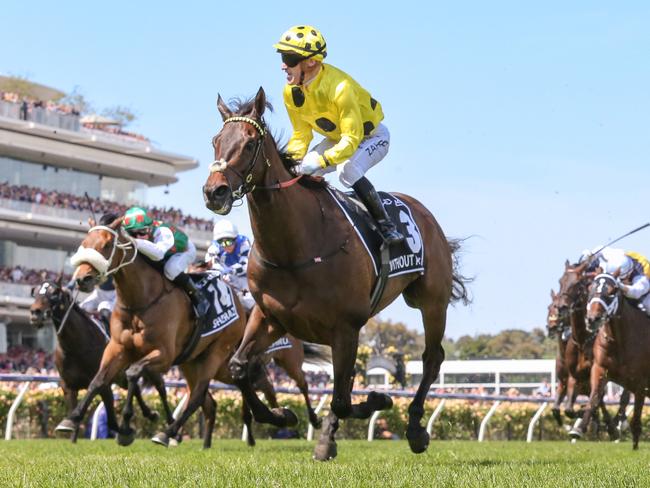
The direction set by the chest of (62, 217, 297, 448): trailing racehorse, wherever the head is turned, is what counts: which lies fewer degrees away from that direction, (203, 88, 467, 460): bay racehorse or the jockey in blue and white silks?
the bay racehorse

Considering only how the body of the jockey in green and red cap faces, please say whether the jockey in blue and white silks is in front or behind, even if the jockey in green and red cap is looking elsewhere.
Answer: behind

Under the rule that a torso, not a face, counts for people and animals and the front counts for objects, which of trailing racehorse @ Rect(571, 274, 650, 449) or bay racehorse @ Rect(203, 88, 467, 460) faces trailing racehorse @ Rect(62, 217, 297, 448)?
trailing racehorse @ Rect(571, 274, 650, 449)

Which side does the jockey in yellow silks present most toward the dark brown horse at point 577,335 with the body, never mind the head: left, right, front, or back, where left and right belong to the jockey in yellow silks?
back

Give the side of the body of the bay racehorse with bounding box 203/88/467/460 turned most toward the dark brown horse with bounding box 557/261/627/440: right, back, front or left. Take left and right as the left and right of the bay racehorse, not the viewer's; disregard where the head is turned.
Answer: back

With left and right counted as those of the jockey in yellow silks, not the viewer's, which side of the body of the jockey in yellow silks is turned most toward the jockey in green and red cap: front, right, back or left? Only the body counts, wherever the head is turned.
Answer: right

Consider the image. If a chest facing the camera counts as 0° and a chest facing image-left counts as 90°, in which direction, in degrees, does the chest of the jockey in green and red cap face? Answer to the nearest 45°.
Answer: approximately 45°

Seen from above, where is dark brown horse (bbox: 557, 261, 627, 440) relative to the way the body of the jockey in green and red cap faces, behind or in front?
behind

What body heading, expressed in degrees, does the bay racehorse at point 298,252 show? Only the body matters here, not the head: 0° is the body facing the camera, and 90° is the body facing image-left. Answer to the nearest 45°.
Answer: approximately 45°
